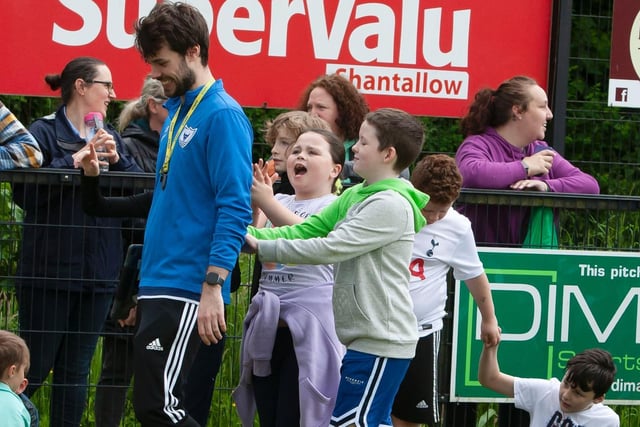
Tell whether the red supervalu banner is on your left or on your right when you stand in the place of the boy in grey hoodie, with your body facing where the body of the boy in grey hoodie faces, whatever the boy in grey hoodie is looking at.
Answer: on your right

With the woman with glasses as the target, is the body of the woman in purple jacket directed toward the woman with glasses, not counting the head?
no

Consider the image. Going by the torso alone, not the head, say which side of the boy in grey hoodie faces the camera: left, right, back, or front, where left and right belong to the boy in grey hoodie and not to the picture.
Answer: left

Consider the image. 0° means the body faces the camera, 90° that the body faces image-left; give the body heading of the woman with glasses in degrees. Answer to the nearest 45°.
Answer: approximately 315°

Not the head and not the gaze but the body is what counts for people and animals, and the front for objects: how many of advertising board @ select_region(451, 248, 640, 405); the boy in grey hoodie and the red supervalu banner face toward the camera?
2

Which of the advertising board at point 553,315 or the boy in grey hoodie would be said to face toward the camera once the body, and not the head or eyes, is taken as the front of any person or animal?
the advertising board

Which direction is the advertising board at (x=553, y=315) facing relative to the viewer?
toward the camera

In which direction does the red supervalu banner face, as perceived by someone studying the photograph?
facing the viewer

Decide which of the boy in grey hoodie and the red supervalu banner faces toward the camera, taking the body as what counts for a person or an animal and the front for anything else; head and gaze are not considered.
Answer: the red supervalu banner

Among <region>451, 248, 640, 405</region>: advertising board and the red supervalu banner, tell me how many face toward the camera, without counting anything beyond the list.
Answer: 2

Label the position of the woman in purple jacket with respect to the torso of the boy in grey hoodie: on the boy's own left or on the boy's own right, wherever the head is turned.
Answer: on the boy's own right

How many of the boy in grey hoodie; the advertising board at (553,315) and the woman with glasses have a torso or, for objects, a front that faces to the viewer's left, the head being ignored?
1

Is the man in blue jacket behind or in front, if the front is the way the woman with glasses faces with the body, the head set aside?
in front

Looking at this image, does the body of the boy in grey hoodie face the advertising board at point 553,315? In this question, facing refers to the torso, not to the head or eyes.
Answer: no

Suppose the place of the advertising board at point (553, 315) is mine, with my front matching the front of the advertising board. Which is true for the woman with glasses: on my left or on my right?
on my right
